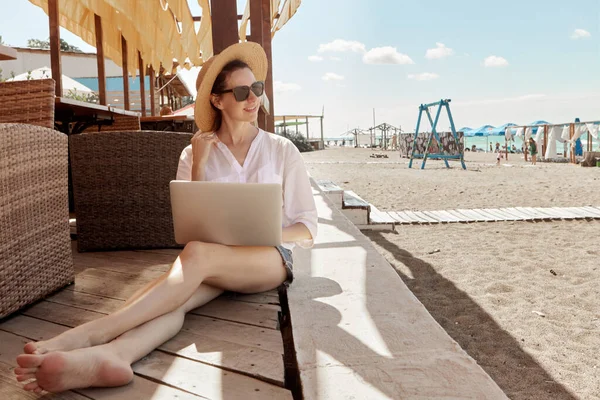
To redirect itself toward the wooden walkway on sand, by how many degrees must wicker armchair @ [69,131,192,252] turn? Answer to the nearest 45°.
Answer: approximately 45° to its right

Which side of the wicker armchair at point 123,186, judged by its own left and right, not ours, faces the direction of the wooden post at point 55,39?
front

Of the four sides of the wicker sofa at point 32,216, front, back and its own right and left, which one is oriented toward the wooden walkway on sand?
right

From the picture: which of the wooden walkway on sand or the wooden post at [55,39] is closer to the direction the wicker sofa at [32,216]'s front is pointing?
the wooden post

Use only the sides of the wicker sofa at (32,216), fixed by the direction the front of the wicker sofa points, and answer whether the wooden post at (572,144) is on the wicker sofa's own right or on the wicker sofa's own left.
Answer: on the wicker sofa's own right

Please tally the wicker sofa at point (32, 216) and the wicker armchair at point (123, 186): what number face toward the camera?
0

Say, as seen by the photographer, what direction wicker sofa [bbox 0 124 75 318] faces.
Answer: facing away from the viewer and to the left of the viewer

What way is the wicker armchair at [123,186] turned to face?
away from the camera

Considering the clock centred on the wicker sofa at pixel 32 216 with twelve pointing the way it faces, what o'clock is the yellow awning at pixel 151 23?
The yellow awning is roughly at 2 o'clock from the wicker sofa.
